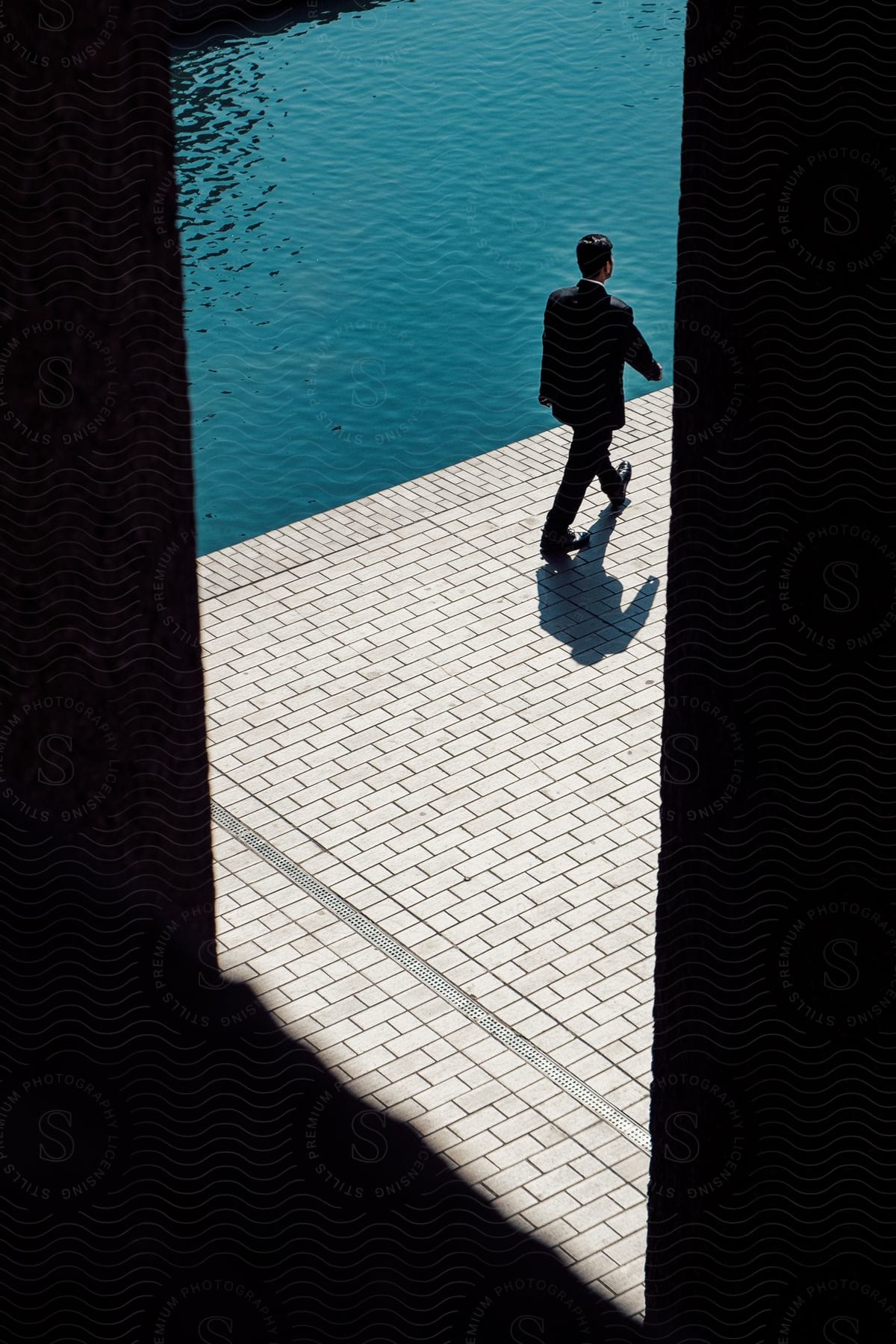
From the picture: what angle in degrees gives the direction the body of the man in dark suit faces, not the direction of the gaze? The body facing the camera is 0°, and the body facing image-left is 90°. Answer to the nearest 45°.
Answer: approximately 225°

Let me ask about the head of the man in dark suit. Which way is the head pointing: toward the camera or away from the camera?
away from the camera
